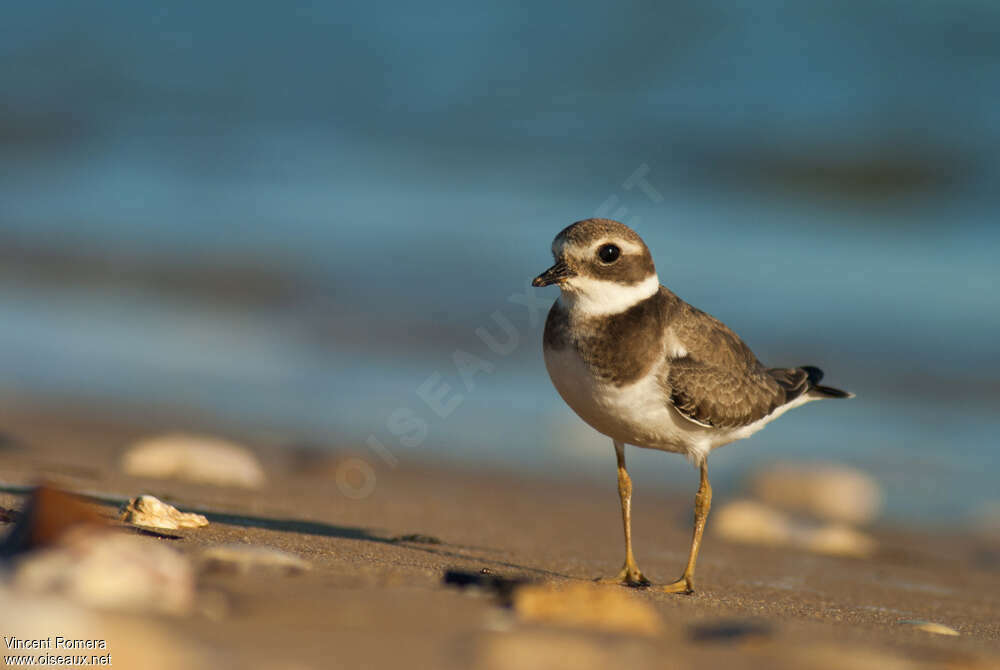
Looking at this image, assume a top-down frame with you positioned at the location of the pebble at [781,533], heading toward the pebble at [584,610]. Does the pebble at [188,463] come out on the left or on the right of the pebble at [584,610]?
right

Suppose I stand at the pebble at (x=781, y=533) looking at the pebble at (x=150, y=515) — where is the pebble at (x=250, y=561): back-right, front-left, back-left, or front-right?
front-left

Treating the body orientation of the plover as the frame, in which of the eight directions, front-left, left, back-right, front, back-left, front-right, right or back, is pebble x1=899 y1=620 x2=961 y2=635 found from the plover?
back-left

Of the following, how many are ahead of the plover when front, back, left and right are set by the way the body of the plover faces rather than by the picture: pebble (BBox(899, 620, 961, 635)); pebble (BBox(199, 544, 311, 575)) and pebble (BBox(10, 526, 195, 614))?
2

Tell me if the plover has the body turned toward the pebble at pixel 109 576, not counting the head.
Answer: yes

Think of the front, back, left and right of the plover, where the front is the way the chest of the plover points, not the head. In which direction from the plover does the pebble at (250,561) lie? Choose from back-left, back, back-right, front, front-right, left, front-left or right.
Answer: front

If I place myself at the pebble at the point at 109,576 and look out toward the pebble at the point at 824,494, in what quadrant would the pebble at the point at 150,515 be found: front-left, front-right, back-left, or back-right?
front-left

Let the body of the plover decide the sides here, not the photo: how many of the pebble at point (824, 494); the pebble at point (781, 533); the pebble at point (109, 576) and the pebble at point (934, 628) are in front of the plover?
1

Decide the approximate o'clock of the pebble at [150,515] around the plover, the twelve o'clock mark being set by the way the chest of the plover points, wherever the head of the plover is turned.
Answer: The pebble is roughly at 1 o'clock from the plover.

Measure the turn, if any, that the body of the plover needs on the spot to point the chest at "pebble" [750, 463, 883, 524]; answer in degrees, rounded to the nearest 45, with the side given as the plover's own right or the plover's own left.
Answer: approximately 135° to the plover's own right

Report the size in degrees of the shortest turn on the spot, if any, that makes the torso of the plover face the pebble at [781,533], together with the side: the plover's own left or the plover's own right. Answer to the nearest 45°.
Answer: approximately 135° to the plover's own right

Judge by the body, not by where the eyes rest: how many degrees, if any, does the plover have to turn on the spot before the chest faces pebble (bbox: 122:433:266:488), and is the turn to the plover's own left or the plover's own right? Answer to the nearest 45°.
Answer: approximately 90° to the plover's own right

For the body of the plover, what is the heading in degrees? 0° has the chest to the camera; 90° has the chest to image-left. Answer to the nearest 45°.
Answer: approximately 45°

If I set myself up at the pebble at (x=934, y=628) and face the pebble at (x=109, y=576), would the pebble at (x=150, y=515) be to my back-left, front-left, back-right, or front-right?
front-right
